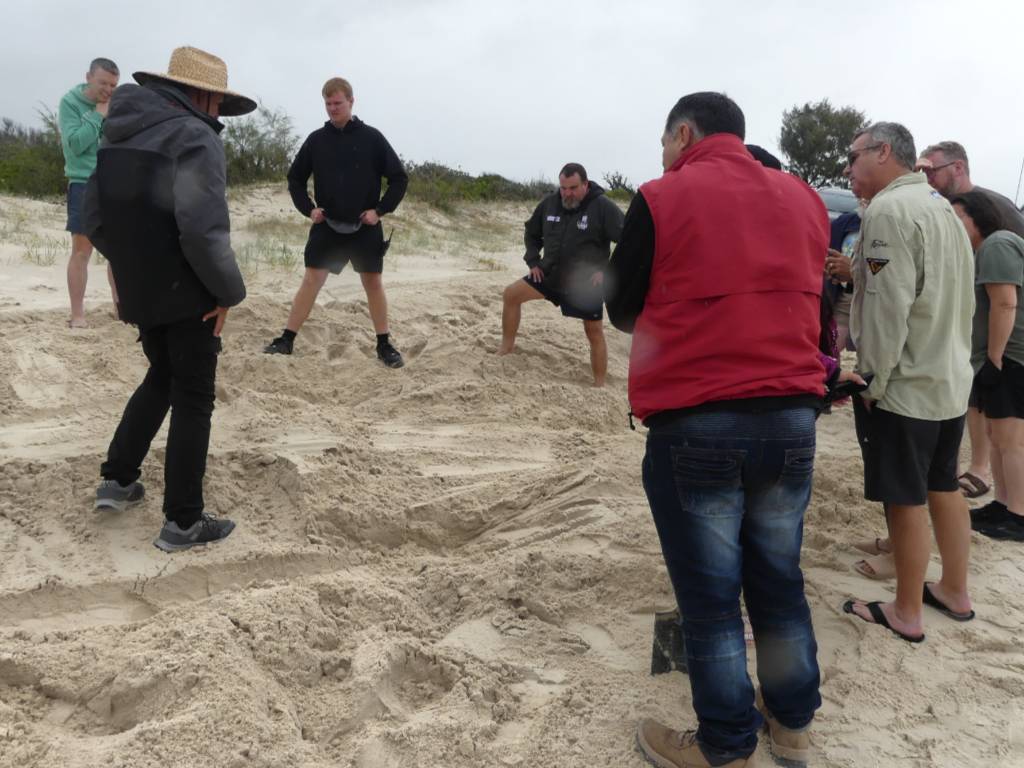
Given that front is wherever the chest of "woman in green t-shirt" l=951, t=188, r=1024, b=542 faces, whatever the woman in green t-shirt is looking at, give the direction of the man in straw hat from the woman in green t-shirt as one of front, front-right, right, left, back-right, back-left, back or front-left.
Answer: front-left

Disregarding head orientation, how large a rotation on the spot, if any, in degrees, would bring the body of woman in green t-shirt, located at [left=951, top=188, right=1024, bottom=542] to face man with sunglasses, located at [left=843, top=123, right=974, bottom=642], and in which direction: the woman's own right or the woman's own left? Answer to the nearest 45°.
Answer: approximately 90° to the woman's own left

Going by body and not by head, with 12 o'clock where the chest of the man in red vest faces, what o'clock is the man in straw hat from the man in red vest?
The man in straw hat is roughly at 11 o'clock from the man in red vest.

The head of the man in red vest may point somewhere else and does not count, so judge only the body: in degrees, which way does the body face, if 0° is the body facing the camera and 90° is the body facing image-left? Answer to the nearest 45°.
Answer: approximately 135°

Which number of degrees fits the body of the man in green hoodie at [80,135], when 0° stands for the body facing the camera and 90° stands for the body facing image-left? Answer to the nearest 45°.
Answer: approximately 315°

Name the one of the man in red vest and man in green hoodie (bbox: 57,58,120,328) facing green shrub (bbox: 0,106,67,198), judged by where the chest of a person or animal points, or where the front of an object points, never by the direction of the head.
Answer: the man in red vest

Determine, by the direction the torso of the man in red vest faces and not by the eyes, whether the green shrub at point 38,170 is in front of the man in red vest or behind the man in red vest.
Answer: in front

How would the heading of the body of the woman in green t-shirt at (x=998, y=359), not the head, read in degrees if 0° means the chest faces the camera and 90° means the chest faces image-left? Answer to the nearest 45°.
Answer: approximately 90°

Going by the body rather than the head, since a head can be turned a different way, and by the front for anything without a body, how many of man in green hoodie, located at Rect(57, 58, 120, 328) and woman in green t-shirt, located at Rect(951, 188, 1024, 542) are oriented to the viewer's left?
1

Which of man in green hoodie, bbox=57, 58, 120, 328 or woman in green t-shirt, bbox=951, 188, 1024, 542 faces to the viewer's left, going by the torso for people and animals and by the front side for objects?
woman in green t-shirt, bbox=951, 188, 1024, 542

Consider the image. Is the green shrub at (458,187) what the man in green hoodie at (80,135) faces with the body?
no

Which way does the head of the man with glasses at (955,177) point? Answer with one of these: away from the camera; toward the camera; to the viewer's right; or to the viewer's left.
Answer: to the viewer's left

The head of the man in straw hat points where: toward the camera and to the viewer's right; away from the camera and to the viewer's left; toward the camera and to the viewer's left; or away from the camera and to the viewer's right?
away from the camera and to the viewer's right

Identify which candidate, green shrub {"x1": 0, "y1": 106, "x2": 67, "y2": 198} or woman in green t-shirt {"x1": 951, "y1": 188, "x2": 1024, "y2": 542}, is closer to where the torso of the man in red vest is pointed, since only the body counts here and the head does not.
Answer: the green shrub

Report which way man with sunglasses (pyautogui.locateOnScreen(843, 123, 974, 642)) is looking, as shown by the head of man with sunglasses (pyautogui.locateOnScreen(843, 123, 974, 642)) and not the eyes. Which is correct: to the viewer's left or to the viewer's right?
to the viewer's left

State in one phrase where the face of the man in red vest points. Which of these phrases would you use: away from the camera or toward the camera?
away from the camera
